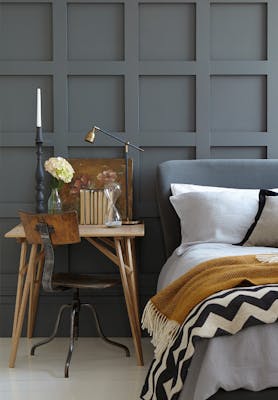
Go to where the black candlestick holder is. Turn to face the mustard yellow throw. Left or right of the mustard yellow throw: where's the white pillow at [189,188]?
left

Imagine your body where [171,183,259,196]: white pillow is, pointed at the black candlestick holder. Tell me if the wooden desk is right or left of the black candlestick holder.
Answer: left

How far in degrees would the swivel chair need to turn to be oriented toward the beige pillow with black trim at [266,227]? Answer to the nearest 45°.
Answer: approximately 45° to its right

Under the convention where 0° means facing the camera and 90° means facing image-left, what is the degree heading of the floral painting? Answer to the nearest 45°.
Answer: approximately 0°

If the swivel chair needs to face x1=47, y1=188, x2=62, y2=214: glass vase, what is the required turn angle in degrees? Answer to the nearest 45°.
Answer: approximately 45° to its left

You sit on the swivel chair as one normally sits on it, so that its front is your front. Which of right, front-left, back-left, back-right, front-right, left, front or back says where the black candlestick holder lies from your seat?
front-left

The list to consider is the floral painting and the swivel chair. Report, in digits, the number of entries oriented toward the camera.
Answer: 1

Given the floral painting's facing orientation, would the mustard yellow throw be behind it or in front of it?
in front

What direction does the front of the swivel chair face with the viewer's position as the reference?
facing away from the viewer and to the right of the viewer

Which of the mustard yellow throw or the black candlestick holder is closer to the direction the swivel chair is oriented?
the black candlestick holder

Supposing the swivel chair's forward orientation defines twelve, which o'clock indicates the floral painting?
The floral painting is roughly at 11 o'clock from the swivel chair.

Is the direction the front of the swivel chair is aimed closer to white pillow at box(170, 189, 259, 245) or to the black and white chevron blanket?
the white pillow

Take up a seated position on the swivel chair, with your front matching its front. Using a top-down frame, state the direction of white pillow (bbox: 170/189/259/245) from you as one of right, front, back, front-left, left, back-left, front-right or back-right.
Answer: front-right
